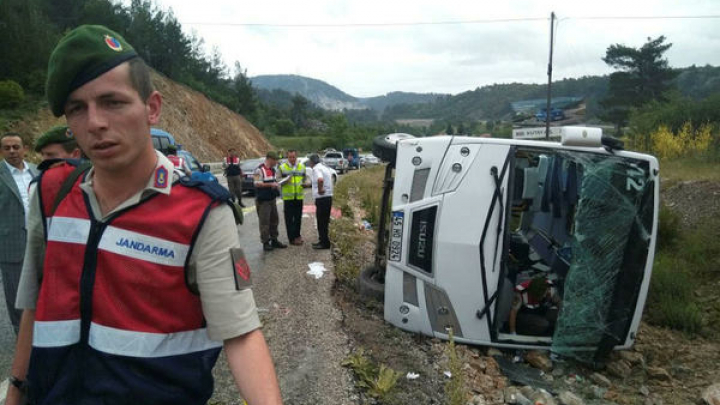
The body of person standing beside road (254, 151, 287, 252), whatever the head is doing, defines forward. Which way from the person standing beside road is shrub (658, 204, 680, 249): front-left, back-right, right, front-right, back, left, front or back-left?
front-left

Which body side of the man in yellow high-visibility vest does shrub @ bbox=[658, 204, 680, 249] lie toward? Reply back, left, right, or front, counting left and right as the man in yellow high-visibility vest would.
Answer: left

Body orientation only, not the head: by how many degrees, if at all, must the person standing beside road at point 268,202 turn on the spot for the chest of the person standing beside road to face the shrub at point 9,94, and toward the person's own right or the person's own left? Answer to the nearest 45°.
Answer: approximately 180°

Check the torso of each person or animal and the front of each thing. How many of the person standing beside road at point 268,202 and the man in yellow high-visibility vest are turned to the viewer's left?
0

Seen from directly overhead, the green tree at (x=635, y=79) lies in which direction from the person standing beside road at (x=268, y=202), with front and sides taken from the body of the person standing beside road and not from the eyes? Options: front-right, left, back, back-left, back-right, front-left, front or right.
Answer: left

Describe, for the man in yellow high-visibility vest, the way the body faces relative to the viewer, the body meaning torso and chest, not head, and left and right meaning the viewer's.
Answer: facing the viewer

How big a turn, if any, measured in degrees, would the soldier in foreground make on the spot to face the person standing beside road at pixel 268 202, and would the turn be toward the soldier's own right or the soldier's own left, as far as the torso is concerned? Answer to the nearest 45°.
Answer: approximately 135° to the soldier's own right

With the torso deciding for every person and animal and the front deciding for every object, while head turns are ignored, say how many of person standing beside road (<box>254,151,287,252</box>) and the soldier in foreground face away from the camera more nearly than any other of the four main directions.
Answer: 0

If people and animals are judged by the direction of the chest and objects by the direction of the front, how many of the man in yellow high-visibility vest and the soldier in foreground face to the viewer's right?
0

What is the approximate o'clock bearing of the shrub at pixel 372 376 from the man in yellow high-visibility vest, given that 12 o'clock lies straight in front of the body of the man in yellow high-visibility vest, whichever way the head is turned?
The shrub is roughly at 12 o'clock from the man in yellow high-visibility vest.

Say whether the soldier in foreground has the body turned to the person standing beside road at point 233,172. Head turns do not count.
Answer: no

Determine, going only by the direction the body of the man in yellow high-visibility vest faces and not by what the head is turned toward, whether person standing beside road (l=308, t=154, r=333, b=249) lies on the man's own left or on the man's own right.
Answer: on the man's own left

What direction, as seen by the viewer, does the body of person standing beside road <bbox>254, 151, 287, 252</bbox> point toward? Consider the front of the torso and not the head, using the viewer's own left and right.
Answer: facing the viewer and to the right of the viewer

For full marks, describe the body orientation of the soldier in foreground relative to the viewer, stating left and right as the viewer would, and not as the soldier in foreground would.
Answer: facing the viewer and to the left of the viewer
